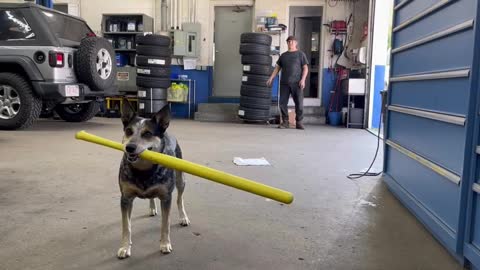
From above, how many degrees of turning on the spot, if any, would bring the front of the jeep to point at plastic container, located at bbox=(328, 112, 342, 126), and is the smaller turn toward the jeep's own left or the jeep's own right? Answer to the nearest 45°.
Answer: approximately 135° to the jeep's own right

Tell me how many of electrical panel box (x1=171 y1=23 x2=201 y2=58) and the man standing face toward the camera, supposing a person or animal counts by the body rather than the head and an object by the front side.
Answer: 2

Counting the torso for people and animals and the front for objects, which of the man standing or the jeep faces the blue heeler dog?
the man standing

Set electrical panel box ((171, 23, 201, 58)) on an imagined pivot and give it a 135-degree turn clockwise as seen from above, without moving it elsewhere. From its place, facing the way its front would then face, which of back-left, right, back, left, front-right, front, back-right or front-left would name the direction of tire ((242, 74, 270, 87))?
back

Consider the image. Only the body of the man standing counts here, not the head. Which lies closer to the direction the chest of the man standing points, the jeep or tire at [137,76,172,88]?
the jeep

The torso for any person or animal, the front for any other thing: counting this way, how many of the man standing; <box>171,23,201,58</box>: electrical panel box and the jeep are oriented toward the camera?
2

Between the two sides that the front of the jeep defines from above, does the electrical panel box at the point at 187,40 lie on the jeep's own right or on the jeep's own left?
on the jeep's own right

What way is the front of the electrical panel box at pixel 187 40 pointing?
toward the camera

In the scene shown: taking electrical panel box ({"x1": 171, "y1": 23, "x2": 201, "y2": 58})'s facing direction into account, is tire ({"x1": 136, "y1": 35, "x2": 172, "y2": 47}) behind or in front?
in front

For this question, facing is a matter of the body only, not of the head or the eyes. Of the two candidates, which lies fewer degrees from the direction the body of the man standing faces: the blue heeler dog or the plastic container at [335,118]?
the blue heeler dog

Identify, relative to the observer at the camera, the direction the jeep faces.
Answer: facing away from the viewer and to the left of the viewer

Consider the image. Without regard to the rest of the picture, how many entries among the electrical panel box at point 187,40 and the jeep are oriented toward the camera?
1

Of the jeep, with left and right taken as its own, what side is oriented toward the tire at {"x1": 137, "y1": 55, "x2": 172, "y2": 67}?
right

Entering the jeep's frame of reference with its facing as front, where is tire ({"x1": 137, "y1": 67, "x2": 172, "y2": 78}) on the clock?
The tire is roughly at 3 o'clock from the jeep.
